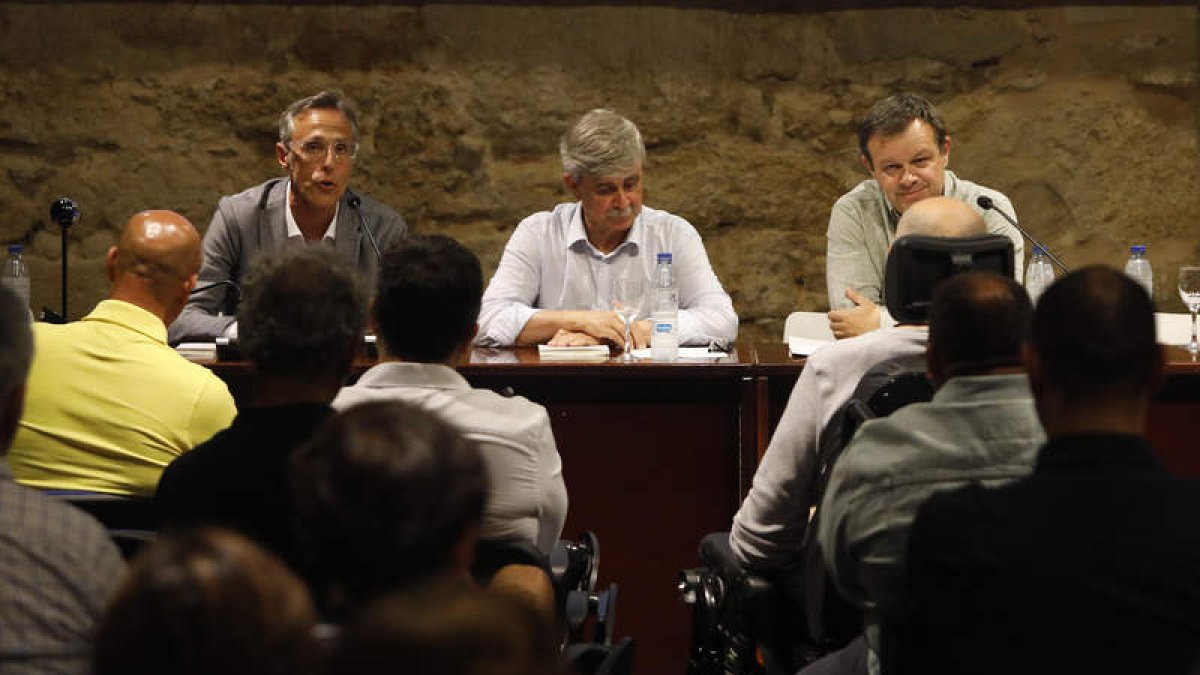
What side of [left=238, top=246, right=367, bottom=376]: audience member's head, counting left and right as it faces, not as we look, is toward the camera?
back

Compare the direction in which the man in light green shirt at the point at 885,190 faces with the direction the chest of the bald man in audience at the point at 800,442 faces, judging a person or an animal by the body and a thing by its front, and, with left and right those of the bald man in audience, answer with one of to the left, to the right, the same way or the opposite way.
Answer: the opposite way

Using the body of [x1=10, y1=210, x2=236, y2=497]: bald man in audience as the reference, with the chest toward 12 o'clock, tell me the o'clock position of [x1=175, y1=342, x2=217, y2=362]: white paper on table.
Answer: The white paper on table is roughly at 11 o'clock from the bald man in audience.

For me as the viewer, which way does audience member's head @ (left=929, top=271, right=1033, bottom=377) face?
facing away from the viewer

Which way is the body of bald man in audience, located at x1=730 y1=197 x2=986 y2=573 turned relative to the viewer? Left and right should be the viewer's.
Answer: facing away from the viewer

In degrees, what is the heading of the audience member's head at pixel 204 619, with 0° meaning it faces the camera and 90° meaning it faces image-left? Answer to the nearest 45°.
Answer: approximately 180°

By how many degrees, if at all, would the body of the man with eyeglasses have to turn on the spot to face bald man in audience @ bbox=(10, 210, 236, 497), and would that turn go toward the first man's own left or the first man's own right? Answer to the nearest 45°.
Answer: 0° — they already face them

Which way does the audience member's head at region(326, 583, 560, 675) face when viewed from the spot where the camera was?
facing away from the viewer

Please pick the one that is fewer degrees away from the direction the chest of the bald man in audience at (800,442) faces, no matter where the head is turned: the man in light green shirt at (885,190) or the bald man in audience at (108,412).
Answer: the man in light green shirt

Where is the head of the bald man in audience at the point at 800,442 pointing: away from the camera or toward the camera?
away from the camera

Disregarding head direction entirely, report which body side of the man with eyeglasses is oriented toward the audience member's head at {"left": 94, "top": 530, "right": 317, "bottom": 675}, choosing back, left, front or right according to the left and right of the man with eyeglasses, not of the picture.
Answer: front

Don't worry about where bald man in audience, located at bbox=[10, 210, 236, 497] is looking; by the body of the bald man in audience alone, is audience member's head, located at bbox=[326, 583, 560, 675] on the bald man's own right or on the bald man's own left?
on the bald man's own right

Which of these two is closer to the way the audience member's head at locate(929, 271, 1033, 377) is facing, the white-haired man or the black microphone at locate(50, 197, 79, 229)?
the white-haired man

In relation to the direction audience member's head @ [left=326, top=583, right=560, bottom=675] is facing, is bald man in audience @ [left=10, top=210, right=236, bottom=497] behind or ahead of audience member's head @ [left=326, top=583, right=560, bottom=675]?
ahead
